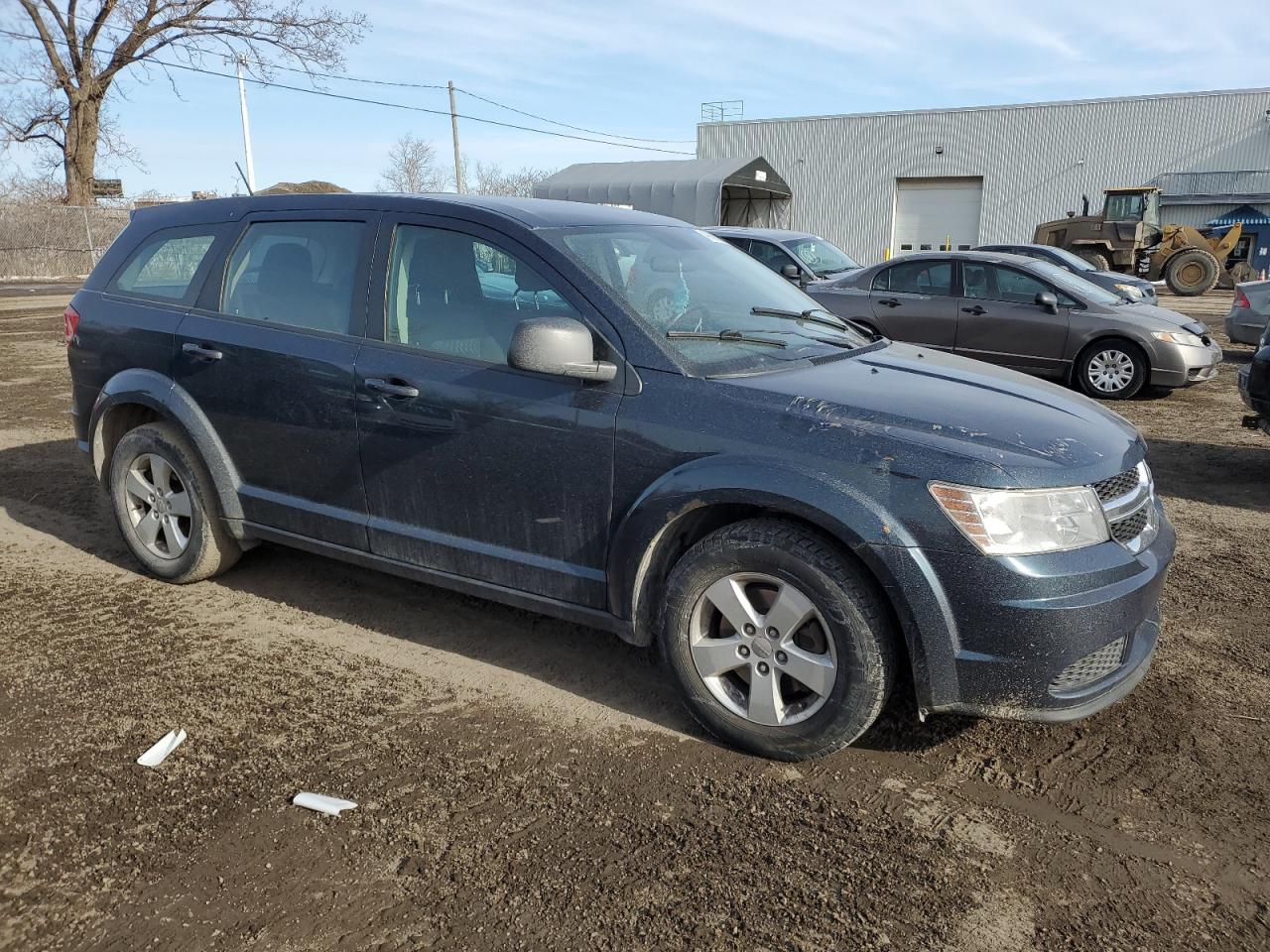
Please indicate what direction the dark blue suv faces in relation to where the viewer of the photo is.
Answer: facing the viewer and to the right of the viewer

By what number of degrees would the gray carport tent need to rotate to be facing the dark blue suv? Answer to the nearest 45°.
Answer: approximately 45° to its right

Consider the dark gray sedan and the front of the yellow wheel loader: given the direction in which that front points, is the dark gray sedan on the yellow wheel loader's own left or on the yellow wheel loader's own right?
on the yellow wheel loader's own right

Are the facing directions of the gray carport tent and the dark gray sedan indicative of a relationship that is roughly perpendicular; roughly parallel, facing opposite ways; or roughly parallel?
roughly parallel

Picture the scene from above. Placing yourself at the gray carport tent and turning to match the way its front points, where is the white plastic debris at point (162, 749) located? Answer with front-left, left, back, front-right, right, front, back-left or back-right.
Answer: front-right

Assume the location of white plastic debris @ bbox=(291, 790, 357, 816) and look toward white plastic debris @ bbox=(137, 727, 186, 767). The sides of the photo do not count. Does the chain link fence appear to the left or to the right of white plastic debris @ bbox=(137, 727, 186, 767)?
right

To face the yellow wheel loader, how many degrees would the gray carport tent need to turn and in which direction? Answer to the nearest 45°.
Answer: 0° — it already faces it

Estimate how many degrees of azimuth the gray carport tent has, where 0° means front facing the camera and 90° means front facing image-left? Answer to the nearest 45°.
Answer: approximately 315°

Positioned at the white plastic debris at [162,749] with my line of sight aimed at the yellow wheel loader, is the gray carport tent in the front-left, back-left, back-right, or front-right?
front-left

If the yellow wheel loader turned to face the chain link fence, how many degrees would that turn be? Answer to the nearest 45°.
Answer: approximately 180°

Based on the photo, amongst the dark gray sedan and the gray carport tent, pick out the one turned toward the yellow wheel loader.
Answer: the gray carport tent

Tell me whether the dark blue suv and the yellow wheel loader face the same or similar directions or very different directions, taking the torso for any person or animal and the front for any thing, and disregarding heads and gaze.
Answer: same or similar directions

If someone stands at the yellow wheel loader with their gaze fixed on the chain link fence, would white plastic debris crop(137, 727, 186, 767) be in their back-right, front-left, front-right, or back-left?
front-left

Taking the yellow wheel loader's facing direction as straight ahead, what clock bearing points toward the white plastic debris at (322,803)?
The white plastic debris is roughly at 3 o'clock from the yellow wheel loader.

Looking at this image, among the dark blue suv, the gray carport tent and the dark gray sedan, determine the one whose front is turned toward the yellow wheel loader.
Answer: the gray carport tent

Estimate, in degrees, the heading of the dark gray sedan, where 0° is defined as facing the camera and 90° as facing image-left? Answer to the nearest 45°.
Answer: approximately 315°

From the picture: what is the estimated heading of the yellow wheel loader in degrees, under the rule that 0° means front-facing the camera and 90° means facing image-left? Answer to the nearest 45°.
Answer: approximately 270°
